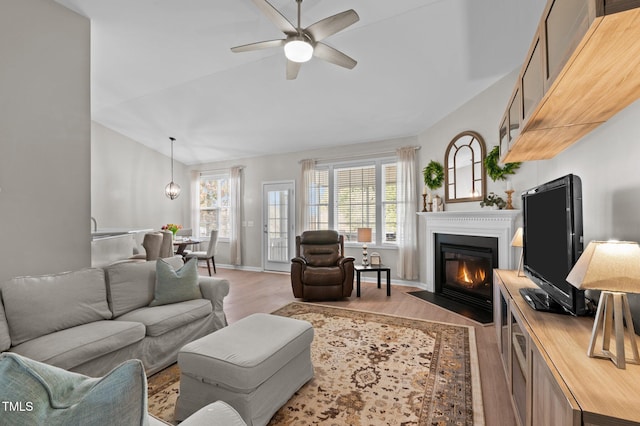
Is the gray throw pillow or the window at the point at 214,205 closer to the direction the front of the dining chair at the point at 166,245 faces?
the window

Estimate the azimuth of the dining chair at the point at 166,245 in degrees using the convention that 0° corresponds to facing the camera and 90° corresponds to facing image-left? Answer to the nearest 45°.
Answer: approximately 225°

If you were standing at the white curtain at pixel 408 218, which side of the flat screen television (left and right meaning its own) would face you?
right

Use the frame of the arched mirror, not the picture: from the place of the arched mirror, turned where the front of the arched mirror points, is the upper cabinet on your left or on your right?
on your left

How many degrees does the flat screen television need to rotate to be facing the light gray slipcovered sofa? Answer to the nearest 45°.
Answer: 0° — it already faces it

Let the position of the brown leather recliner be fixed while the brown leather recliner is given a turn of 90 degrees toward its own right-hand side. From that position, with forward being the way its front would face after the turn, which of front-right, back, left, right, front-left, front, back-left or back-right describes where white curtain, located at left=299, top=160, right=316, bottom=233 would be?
right

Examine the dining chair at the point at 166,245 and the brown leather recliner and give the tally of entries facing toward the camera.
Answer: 1

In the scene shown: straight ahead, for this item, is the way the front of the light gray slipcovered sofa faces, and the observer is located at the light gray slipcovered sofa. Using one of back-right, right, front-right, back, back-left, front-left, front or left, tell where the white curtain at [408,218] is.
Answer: front-left

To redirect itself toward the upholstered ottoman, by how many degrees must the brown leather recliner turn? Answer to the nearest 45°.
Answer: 0° — it already faces it

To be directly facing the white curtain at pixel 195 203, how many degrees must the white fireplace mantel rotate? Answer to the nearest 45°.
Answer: approximately 45° to its right

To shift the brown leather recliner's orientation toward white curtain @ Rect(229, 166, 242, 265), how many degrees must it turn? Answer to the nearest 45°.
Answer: approximately 135° to its right

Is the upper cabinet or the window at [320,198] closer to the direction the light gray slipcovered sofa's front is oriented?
the upper cabinet

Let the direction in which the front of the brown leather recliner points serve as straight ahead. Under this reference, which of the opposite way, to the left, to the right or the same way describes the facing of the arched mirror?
to the right

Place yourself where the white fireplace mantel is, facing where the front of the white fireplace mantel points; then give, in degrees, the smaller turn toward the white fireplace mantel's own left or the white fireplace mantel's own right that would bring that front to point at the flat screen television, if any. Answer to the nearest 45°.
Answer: approximately 45° to the white fireplace mantel's own left

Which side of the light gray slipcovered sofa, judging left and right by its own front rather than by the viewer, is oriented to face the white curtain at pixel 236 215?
left

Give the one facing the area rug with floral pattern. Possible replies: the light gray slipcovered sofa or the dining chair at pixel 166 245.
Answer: the light gray slipcovered sofa

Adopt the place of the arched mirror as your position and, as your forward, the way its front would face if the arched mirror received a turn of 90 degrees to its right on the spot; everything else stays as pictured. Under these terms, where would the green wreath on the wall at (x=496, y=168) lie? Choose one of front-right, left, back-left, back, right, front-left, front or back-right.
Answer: back
